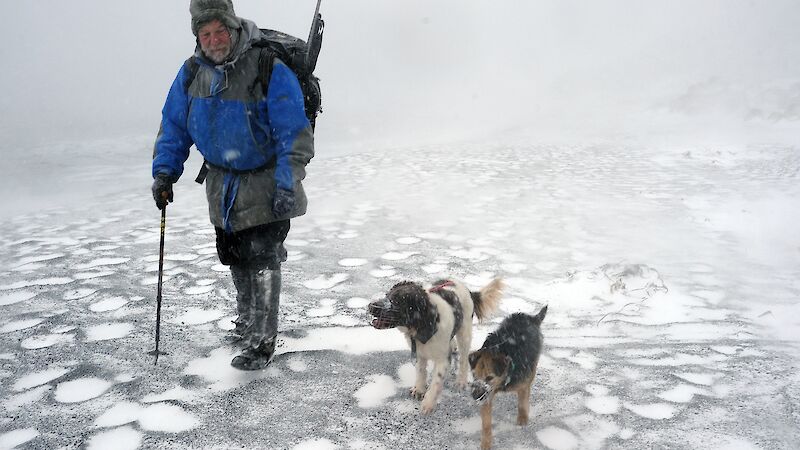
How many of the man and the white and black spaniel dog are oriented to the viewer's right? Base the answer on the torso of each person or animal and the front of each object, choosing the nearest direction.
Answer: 0

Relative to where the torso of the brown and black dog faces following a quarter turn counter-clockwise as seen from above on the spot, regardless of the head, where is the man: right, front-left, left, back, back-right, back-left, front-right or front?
back-right

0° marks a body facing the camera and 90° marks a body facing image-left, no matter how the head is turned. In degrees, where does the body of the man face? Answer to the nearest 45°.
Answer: approximately 45°

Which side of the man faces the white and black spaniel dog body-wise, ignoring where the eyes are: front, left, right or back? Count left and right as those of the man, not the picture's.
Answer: left

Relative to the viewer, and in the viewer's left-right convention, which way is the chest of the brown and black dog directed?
facing the viewer and to the left of the viewer

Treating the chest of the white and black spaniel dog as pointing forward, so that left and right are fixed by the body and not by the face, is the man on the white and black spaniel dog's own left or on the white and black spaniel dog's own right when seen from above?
on the white and black spaniel dog's own right

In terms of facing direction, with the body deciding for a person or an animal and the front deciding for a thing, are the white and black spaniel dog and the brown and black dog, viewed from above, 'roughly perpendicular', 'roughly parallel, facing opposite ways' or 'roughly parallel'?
roughly parallel
